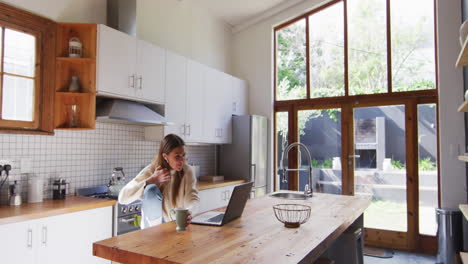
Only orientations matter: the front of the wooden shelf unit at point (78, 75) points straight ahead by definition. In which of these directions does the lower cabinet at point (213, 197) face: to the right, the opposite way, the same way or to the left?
the same way

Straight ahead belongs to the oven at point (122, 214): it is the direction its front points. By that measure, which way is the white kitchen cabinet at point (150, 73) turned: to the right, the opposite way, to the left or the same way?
the same way

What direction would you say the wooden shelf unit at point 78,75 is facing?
toward the camera

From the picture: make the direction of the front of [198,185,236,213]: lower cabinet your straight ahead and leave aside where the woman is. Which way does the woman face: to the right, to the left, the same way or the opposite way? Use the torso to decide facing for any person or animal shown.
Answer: the same way

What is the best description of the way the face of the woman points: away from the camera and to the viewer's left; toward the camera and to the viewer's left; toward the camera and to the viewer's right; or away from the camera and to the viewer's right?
toward the camera and to the viewer's right

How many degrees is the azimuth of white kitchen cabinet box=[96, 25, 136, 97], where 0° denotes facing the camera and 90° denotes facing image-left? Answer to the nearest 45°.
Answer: approximately 315°

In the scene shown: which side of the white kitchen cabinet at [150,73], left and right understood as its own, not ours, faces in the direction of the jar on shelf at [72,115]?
right

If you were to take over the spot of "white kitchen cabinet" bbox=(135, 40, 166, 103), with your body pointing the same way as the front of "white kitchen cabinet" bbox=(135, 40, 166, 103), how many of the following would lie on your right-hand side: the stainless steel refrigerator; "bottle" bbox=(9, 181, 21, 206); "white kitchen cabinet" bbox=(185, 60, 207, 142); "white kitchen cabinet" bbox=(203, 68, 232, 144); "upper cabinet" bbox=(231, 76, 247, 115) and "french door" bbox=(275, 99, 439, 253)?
1

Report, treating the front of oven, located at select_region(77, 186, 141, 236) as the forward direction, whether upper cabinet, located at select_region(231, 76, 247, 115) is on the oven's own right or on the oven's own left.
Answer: on the oven's own left

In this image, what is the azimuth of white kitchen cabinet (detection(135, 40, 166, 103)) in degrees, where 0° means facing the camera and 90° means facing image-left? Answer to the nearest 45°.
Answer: approximately 315°

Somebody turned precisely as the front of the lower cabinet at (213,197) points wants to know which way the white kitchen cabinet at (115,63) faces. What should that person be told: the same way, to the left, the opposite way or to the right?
the same way

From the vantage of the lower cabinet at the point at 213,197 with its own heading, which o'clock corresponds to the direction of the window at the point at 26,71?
The window is roughly at 3 o'clock from the lower cabinet.

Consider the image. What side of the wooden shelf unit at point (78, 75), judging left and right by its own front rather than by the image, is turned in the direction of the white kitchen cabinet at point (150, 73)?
left

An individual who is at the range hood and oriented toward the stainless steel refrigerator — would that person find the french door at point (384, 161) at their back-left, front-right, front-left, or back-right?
front-right

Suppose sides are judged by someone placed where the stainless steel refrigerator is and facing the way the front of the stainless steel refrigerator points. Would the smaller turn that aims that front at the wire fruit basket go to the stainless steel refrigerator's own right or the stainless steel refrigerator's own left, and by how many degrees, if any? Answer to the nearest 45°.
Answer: approximately 45° to the stainless steel refrigerator's own right

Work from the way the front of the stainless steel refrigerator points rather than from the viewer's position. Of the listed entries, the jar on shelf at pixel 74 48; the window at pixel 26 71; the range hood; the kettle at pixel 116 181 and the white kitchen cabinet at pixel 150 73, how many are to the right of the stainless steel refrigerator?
5

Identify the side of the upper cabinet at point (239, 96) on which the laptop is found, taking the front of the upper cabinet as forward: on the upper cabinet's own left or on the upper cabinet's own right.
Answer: on the upper cabinet's own right
